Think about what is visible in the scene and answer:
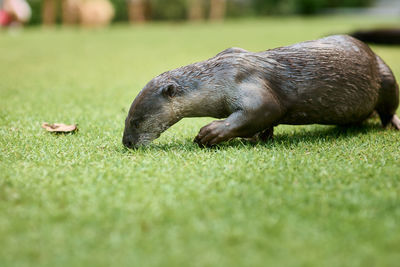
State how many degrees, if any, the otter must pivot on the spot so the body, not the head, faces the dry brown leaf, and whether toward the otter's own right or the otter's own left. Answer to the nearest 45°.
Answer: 0° — it already faces it

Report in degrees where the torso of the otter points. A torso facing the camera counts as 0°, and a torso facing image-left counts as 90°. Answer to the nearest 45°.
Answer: approximately 90°
